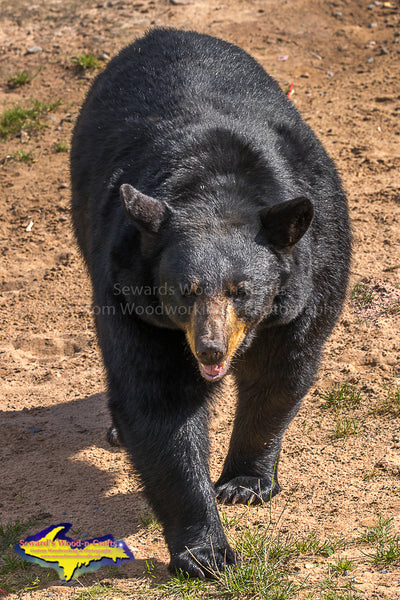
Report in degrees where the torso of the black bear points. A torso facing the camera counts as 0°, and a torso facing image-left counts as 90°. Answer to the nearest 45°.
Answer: approximately 0°

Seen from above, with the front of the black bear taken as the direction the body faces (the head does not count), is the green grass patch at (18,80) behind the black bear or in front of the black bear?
behind

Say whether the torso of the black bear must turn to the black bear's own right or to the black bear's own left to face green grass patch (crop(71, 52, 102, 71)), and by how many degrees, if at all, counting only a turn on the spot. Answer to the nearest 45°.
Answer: approximately 180°
